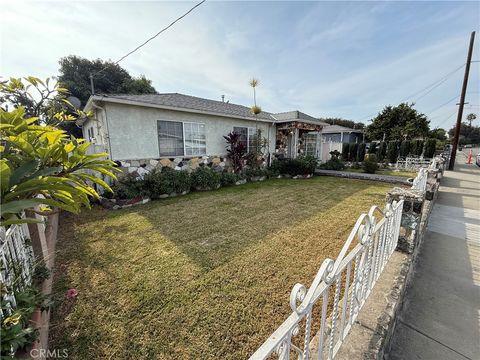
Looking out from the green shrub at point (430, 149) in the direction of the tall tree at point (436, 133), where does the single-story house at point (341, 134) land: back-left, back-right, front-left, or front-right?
front-left

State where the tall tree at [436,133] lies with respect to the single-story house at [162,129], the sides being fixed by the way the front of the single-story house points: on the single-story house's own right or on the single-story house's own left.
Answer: on the single-story house's own left

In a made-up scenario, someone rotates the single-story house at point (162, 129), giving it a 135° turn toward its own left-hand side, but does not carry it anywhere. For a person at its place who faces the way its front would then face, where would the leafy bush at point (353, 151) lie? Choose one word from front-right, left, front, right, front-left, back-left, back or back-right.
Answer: front-right

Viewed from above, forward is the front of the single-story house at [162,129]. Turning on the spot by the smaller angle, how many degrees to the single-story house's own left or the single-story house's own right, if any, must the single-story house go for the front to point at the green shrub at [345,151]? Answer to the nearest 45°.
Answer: approximately 90° to the single-story house's own left

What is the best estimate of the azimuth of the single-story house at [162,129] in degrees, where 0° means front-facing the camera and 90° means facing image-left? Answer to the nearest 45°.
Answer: approximately 315°

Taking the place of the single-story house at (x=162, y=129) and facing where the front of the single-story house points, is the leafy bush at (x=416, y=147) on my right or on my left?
on my left

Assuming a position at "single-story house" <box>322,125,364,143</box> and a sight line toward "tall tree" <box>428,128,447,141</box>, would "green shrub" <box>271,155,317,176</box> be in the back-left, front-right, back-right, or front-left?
back-right

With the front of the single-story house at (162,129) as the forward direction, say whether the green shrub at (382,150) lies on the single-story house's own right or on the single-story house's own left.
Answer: on the single-story house's own left

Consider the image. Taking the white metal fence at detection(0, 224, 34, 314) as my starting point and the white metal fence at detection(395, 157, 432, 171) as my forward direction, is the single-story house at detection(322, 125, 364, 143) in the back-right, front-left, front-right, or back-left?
front-left

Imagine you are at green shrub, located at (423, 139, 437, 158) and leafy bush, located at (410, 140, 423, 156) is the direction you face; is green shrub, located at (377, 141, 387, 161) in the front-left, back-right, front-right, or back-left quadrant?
front-left

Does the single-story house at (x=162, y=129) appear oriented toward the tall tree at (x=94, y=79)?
no

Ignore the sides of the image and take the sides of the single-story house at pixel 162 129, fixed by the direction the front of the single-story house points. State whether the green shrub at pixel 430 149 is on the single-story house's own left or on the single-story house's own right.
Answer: on the single-story house's own left
